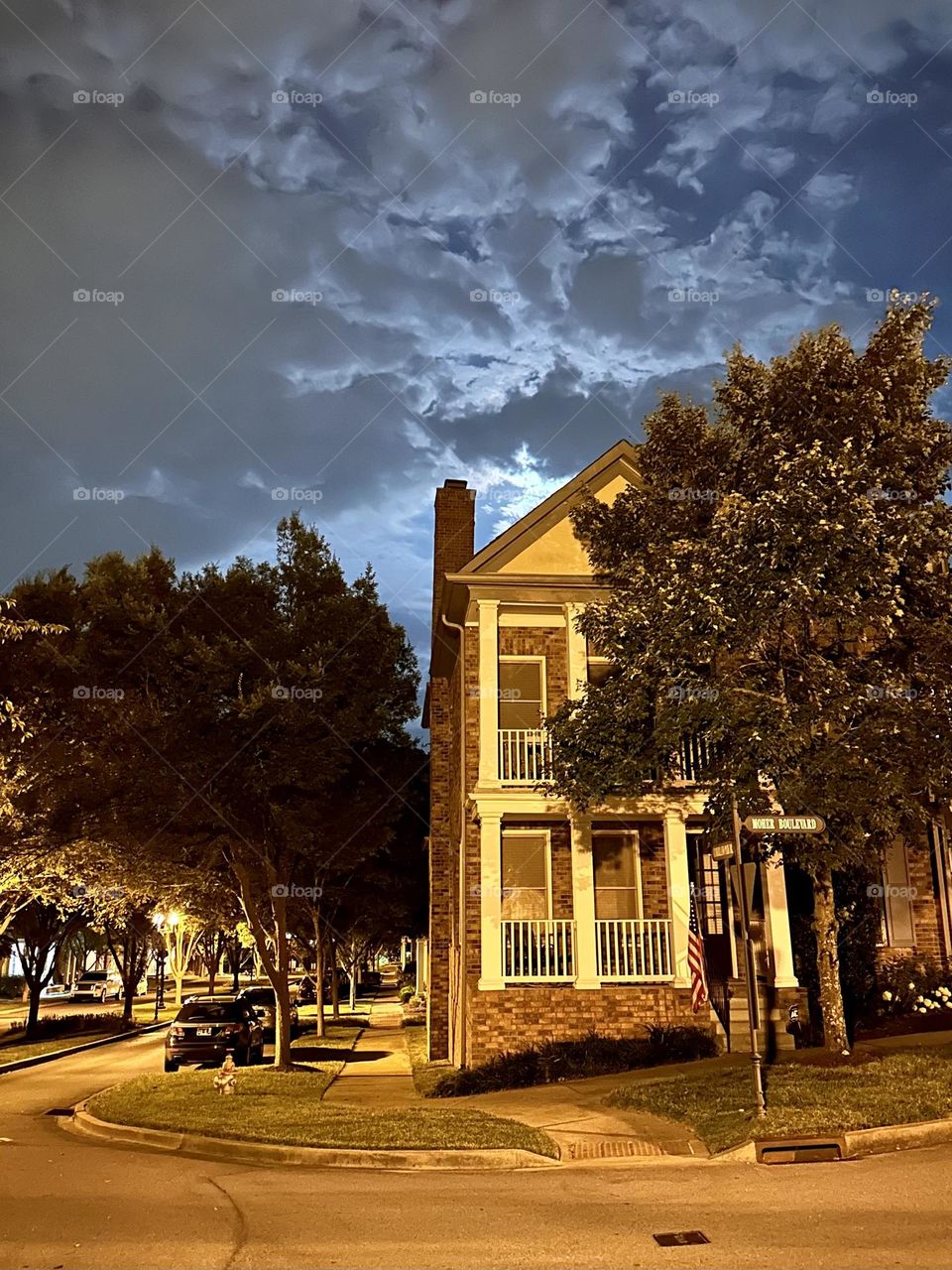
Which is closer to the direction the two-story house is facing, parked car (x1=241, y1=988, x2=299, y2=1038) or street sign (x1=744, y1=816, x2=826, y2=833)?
the street sign

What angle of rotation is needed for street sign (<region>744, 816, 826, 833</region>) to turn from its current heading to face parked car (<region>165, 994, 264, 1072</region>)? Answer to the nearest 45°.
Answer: approximately 135° to its right

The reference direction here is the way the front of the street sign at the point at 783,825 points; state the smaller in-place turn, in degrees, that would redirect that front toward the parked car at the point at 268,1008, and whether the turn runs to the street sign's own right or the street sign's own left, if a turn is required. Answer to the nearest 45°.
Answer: approximately 135° to the street sign's own right

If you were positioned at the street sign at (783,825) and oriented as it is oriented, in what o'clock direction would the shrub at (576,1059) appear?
The shrub is roughly at 5 o'clock from the street sign.

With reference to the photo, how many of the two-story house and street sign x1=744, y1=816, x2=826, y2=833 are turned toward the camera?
2

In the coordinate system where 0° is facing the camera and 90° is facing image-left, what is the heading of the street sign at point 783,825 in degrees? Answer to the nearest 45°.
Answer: approximately 0°

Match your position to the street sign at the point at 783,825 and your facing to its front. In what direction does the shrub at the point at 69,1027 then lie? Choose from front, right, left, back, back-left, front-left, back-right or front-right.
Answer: back-right

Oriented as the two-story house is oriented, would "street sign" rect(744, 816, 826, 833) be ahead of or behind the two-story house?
ahead

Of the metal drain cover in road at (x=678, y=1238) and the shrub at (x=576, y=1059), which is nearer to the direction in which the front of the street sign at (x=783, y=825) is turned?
the metal drain cover in road
